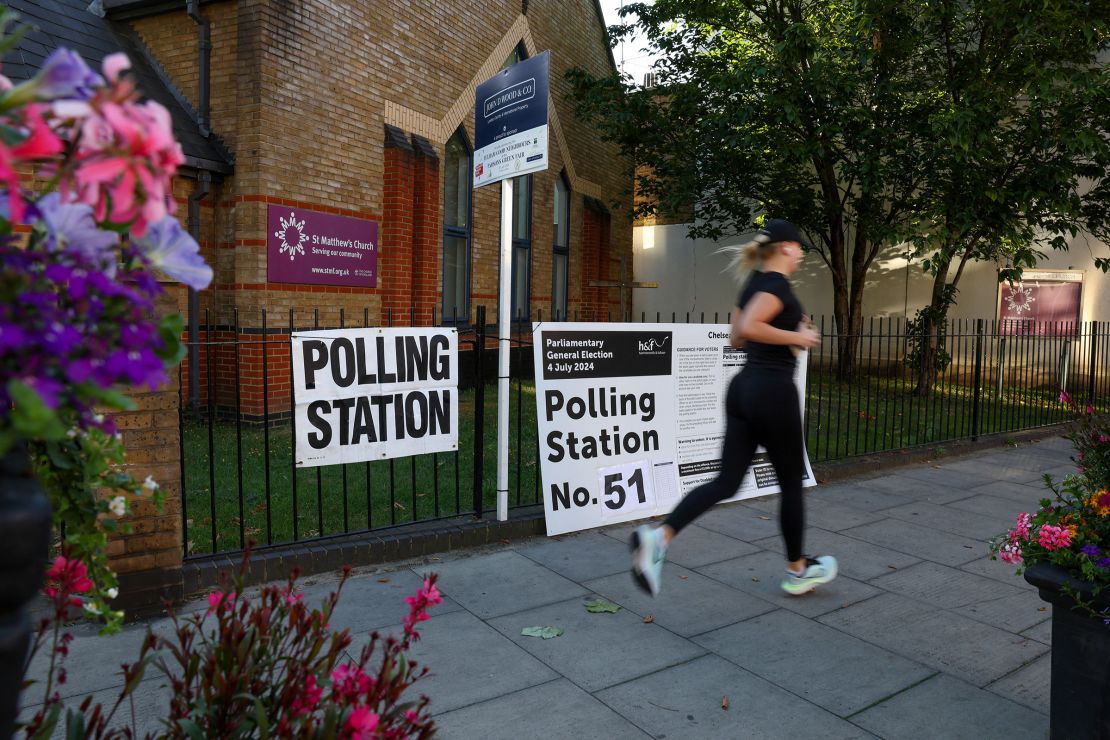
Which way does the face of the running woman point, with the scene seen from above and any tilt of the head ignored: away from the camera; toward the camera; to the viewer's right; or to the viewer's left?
to the viewer's right

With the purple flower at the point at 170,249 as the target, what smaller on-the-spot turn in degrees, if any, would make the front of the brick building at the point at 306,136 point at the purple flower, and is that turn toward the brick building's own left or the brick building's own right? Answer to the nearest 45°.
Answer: approximately 45° to the brick building's own right

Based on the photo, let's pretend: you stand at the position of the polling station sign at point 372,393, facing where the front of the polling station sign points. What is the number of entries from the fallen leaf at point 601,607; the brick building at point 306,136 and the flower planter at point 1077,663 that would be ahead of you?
2

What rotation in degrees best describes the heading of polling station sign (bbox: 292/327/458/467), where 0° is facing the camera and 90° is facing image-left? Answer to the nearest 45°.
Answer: approximately 315°

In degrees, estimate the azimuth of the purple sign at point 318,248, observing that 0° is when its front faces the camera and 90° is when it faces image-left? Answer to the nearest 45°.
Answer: approximately 315°

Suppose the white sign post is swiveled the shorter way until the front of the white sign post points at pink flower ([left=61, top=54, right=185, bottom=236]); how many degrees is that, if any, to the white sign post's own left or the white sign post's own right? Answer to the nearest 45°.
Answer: approximately 45° to the white sign post's own left

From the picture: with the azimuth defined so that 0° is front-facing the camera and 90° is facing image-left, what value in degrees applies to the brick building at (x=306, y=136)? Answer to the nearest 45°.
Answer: approximately 315°

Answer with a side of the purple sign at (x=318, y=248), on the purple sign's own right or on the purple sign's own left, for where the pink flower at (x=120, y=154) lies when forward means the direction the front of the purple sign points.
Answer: on the purple sign's own right
